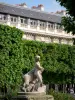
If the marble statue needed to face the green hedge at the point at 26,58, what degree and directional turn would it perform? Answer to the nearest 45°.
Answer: approximately 90° to its left
